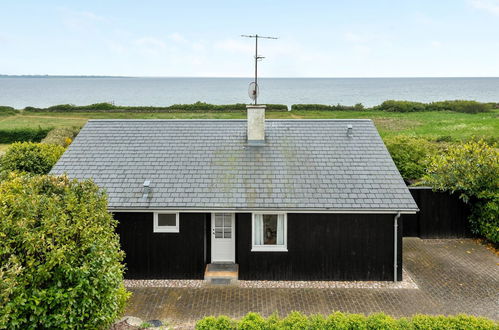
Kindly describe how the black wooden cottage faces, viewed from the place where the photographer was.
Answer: facing the viewer

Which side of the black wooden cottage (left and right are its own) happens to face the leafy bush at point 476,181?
left

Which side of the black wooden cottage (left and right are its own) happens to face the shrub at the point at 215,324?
front

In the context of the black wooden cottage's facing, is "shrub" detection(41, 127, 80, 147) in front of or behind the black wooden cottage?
behind

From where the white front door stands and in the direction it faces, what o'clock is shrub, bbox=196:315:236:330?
The shrub is roughly at 12 o'clock from the white front door.

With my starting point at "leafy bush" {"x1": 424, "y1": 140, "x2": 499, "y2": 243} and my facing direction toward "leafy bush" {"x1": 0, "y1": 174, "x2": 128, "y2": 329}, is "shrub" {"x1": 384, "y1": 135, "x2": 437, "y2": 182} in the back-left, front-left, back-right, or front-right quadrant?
back-right

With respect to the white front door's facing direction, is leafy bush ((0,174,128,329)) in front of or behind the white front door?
in front

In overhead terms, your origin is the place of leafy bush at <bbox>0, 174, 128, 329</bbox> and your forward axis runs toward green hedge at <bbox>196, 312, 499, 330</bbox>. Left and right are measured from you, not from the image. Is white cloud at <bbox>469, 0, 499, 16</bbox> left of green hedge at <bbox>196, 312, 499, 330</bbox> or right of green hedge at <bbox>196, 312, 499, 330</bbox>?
left

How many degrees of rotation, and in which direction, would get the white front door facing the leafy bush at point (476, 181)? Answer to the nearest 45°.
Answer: approximately 90° to its left

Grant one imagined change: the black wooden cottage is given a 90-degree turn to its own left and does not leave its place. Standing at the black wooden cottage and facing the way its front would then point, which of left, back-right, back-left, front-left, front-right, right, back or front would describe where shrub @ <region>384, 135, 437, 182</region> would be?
front-left

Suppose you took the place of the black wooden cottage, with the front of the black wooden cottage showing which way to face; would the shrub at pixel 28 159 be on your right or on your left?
on your right
